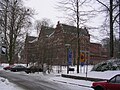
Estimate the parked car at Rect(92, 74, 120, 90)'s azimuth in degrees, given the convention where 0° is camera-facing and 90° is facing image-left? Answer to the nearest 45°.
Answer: approximately 90°
